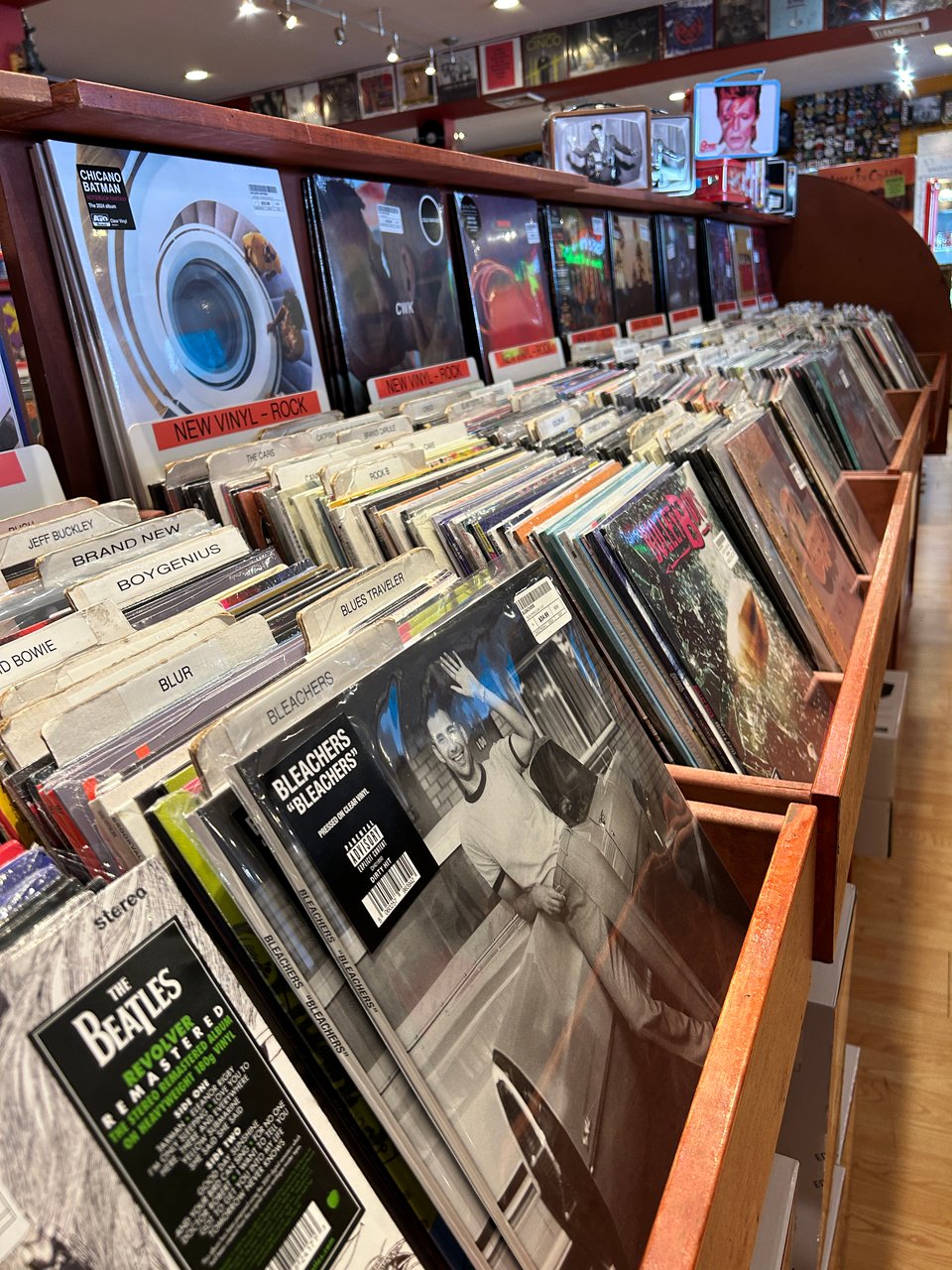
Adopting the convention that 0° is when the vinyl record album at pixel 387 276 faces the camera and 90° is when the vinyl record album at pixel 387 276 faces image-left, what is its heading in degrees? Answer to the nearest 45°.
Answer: approximately 315°

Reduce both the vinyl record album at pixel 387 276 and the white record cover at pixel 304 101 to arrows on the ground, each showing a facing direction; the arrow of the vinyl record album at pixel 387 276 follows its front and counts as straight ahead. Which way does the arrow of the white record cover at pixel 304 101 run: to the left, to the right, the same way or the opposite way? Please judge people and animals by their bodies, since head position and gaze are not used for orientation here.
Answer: to the right

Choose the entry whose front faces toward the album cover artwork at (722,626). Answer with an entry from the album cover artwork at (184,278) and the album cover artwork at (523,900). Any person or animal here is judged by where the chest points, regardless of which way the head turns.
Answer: the album cover artwork at (184,278)

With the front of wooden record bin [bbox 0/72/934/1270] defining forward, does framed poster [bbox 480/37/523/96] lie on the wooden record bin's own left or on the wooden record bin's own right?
on the wooden record bin's own left

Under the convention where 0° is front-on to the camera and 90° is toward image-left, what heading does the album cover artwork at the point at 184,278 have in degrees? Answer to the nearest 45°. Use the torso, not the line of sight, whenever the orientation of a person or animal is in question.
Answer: approximately 315°

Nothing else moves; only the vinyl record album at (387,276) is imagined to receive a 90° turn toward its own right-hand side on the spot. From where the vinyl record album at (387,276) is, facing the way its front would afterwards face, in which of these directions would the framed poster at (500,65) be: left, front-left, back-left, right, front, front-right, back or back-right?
back-right

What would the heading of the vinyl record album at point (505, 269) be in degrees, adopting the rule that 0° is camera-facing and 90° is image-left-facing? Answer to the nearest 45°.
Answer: approximately 315°

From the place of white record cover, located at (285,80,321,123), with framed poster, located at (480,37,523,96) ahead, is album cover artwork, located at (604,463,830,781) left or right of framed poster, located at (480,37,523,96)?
right

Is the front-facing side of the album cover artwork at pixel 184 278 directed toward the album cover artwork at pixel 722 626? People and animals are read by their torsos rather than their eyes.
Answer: yes

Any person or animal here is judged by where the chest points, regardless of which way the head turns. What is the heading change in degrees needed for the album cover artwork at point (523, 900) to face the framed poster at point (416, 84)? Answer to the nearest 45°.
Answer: approximately 135° to its left

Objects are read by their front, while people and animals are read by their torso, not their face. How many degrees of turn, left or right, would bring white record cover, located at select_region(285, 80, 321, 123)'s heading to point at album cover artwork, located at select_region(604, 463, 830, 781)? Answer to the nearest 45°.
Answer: approximately 45° to its left

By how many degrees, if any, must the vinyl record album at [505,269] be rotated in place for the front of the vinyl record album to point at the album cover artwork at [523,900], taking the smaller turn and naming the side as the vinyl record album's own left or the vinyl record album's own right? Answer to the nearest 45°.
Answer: approximately 45° to the vinyl record album's own right

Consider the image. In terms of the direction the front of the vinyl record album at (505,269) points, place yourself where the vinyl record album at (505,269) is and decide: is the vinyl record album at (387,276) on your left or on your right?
on your right

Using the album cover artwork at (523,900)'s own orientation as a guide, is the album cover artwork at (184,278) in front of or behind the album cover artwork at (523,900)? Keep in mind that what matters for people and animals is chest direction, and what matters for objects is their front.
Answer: behind
